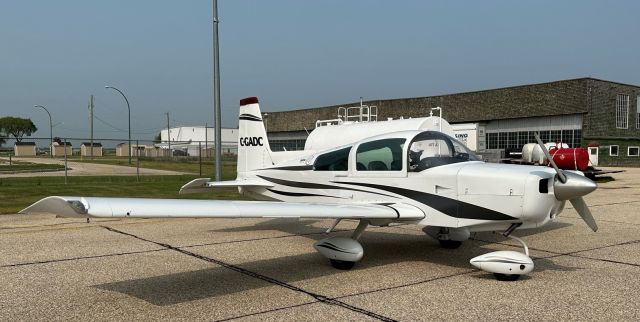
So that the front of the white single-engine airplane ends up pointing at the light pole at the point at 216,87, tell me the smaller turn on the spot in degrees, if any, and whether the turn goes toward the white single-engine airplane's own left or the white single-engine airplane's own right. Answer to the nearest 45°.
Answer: approximately 180°

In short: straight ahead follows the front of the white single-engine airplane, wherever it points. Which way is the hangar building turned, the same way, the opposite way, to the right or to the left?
to the right

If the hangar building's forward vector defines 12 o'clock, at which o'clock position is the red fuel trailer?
The red fuel trailer is roughly at 11 o'clock from the hangar building.

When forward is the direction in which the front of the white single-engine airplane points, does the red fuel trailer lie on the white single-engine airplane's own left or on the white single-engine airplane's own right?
on the white single-engine airplane's own left

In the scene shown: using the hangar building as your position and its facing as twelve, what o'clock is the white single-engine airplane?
The white single-engine airplane is roughly at 11 o'clock from the hangar building.

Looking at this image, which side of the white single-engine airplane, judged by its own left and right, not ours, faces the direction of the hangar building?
left
